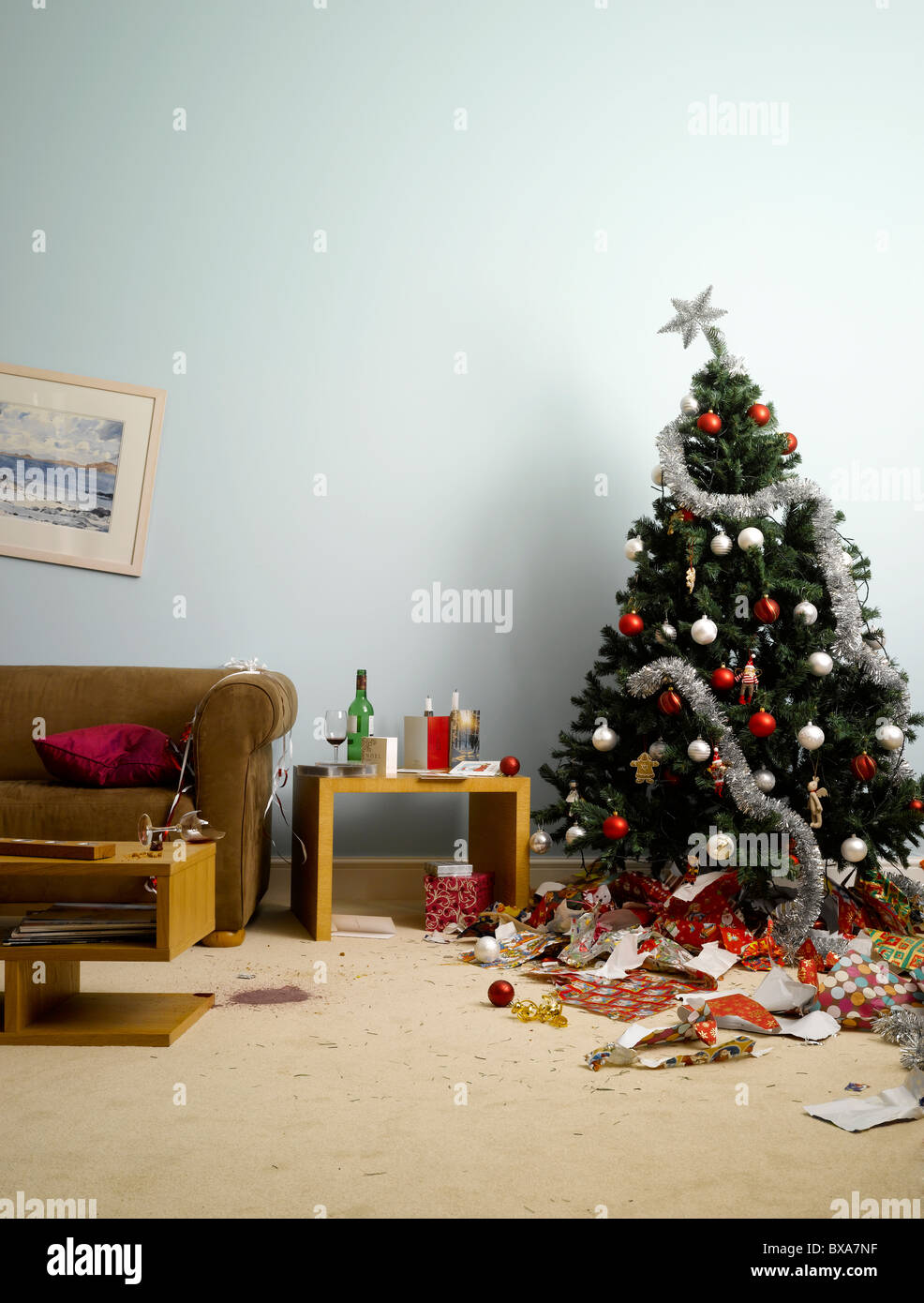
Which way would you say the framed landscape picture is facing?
toward the camera

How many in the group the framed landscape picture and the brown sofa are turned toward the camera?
2

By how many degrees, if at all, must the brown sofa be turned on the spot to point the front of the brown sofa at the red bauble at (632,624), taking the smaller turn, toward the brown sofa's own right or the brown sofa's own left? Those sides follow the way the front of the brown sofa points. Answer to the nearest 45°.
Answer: approximately 90° to the brown sofa's own left

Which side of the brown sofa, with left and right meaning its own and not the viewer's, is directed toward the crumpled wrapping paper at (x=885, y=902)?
left

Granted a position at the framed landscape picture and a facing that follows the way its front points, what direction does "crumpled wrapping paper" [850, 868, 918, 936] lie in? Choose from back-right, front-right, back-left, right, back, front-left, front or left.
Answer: front-left

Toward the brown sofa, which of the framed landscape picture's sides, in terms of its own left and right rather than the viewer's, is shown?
front

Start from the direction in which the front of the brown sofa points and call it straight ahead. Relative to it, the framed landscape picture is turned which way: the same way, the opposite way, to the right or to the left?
the same way

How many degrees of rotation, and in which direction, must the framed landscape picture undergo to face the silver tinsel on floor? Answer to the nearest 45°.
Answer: approximately 45° to its left

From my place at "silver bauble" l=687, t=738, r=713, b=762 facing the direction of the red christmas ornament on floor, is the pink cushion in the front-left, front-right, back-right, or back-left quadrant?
front-right

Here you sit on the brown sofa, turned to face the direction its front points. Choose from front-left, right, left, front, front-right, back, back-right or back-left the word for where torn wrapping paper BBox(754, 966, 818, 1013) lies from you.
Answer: front-left

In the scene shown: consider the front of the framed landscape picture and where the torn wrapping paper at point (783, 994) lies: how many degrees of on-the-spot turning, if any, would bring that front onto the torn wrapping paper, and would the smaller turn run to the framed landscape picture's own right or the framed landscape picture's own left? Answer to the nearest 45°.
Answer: approximately 45° to the framed landscape picture's own left

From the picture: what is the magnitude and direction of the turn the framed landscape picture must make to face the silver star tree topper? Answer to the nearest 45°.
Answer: approximately 45° to its left

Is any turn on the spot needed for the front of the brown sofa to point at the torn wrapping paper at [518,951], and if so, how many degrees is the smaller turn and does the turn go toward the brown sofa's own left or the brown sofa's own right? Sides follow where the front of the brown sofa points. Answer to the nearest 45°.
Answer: approximately 90° to the brown sofa's own left

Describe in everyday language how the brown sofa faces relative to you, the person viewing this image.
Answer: facing the viewer
